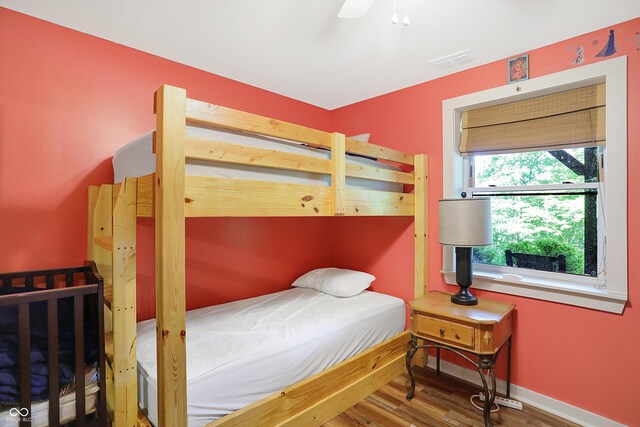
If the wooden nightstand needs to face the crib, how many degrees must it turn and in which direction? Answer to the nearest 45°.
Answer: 0° — it already faces it

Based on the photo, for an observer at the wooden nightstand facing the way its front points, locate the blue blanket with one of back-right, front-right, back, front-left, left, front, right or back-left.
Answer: front

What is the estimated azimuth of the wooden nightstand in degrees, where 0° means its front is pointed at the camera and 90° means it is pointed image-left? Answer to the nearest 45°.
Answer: approximately 45°

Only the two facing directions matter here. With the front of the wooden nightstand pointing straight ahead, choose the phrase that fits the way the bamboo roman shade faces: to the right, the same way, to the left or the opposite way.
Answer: the same way

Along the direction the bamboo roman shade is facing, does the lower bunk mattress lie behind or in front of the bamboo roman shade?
in front

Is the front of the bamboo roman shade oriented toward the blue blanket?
yes

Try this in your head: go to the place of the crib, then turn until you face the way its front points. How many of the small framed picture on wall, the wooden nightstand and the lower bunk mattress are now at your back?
0
